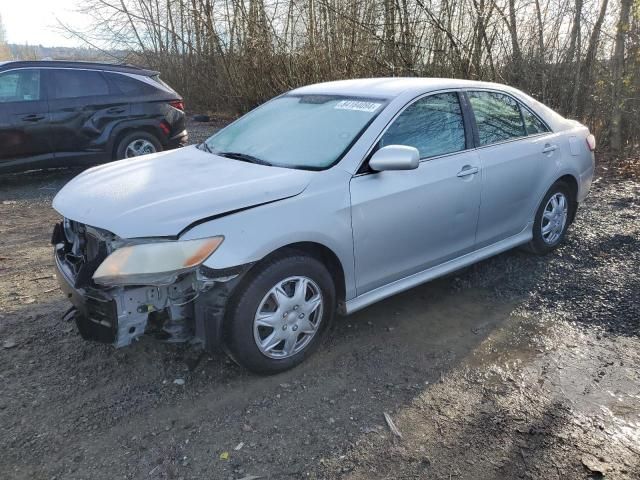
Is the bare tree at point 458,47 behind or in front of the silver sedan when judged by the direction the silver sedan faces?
behind

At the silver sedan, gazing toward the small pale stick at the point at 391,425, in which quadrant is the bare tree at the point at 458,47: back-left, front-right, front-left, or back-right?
back-left

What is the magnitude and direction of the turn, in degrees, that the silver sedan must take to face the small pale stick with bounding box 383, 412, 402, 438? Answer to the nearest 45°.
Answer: approximately 90° to its left

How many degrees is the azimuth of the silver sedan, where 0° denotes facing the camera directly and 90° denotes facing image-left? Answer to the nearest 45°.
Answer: approximately 45°
